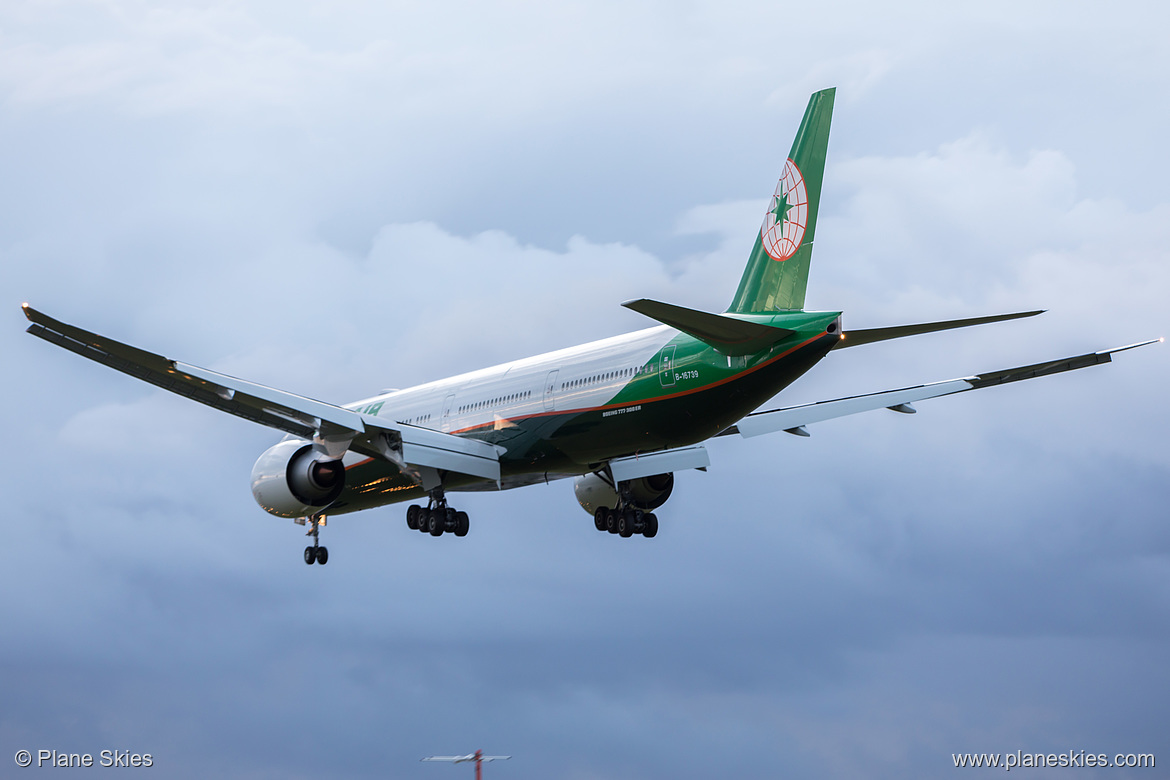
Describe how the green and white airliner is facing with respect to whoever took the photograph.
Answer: facing away from the viewer and to the left of the viewer
